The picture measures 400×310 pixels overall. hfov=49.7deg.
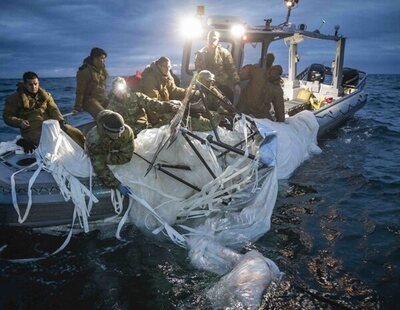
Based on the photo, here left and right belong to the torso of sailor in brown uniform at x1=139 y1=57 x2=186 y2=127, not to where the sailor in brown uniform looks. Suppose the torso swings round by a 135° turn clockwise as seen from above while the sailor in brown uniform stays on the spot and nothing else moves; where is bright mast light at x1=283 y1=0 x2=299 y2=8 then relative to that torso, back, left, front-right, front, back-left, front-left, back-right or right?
back-right

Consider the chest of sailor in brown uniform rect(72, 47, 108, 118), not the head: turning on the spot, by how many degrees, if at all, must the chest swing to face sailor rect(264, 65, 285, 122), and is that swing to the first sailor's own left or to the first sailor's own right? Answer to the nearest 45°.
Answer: approximately 45° to the first sailor's own left

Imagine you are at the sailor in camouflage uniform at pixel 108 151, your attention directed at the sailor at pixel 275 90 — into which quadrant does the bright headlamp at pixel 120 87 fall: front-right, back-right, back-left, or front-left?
front-left

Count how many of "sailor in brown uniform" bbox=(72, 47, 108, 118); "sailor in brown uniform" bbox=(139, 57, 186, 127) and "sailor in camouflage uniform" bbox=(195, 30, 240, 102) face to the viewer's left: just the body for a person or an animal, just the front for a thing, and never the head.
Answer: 0

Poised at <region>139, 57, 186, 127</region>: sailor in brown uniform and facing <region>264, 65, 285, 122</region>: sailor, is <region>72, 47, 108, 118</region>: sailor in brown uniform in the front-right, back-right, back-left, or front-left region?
back-left

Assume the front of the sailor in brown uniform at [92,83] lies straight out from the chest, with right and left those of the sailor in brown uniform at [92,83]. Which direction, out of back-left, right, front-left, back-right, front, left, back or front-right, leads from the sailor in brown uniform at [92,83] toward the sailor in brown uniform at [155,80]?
front

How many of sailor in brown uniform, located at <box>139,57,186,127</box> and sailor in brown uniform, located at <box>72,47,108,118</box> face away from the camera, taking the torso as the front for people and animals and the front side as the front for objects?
0

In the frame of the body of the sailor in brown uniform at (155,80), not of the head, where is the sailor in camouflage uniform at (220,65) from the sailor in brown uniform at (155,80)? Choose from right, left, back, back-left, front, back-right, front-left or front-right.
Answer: left

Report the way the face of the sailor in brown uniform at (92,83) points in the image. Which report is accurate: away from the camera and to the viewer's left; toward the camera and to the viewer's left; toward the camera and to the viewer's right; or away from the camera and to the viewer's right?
toward the camera and to the viewer's right

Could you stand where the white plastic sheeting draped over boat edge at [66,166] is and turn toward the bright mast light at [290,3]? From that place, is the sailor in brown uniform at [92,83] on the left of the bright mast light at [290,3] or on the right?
left

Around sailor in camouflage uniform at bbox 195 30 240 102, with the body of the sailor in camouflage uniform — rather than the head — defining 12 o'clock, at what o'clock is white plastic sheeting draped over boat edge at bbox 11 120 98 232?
The white plastic sheeting draped over boat edge is roughly at 1 o'clock from the sailor in camouflage uniform.

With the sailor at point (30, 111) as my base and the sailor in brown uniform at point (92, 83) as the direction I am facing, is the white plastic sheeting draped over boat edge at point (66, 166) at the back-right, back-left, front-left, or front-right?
back-right

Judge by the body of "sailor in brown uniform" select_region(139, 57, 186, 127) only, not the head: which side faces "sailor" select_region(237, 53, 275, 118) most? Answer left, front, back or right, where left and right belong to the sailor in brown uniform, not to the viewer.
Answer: left

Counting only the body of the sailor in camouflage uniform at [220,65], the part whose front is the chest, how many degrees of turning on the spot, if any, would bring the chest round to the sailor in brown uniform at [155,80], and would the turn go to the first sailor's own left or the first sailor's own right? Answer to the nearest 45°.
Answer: approximately 45° to the first sailor's own right

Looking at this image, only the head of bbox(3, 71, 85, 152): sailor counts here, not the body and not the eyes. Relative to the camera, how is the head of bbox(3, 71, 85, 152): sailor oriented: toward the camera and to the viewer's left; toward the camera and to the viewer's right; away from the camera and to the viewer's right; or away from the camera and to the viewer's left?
toward the camera and to the viewer's right

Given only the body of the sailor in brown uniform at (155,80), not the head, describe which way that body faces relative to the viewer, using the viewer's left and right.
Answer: facing the viewer and to the right of the viewer

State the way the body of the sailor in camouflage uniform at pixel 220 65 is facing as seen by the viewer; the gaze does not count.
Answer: toward the camera

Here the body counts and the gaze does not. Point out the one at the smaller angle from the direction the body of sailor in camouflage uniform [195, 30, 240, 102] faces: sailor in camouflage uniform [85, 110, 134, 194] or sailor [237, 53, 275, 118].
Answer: the sailor in camouflage uniform

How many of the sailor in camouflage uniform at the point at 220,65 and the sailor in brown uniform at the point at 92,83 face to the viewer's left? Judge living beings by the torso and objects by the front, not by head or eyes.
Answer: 0

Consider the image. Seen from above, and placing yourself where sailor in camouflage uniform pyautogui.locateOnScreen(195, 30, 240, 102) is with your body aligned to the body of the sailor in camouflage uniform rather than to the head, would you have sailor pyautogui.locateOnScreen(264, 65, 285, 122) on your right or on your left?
on your left
